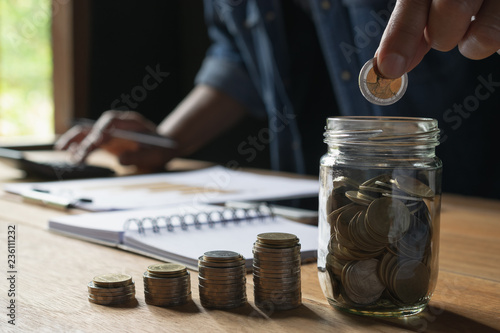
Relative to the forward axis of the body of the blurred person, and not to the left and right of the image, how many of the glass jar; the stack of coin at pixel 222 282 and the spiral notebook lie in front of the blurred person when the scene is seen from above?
3

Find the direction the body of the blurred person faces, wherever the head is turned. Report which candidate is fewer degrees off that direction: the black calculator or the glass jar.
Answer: the glass jar

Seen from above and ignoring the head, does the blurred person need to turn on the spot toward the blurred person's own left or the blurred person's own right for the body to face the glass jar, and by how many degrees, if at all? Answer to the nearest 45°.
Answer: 0° — they already face it

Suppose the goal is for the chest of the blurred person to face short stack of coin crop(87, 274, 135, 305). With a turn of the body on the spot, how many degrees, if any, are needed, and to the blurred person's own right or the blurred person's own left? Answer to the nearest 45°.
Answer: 0° — they already face it

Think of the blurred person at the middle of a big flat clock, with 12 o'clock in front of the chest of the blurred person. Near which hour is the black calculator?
The black calculator is roughly at 2 o'clock from the blurred person.

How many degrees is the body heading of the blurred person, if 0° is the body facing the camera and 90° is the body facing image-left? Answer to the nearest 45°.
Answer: approximately 0°

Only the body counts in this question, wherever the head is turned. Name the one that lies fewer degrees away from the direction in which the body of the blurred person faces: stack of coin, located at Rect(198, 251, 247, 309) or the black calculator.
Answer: the stack of coin
